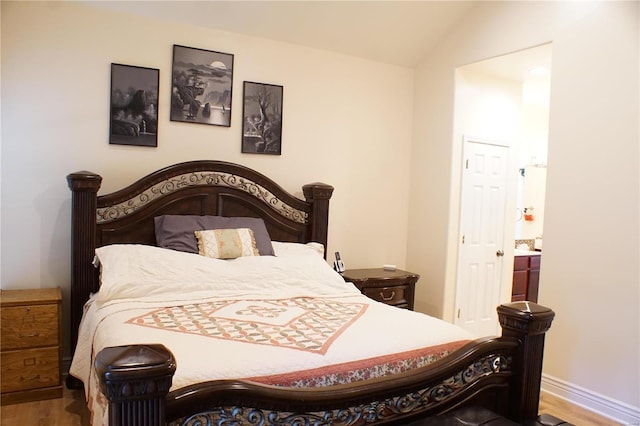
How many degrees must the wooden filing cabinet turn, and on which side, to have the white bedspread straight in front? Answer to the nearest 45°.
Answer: approximately 45° to its left

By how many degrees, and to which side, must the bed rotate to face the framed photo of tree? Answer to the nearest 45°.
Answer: approximately 135° to its left

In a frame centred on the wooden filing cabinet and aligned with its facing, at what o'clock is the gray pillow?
The gray pillow is roughly at 9 o'clock from the wooden filing cabinet.

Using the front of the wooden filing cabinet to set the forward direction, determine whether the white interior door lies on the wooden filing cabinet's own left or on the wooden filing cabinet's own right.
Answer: on the wooden filing cabinet's own left

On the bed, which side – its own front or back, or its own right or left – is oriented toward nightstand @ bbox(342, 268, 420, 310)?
left

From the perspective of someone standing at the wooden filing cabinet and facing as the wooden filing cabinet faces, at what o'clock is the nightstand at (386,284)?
The nightstand is roughly at 9 o'clock from the wooden filing cabinet.

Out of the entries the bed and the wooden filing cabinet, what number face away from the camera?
0

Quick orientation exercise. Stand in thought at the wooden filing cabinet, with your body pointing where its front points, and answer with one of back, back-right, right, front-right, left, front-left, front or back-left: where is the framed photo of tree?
left

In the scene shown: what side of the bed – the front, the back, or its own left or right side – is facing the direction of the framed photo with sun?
back

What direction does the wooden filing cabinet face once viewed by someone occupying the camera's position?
facing the viewer

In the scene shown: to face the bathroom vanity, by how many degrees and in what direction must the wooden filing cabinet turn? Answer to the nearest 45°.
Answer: approximately 90° to its left

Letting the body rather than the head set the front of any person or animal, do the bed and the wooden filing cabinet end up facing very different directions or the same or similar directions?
same or similar directions

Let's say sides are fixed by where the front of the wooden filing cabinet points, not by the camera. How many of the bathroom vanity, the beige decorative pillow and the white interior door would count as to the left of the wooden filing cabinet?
3

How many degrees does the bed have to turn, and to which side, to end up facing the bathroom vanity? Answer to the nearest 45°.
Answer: approximately 90° to its left

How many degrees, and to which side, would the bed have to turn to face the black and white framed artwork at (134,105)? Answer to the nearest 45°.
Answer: approximately 180°

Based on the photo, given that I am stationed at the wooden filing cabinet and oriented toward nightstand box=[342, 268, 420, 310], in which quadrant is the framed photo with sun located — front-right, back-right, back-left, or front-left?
front-left

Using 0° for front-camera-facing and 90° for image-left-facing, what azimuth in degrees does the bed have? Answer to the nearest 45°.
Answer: approximately 315°
